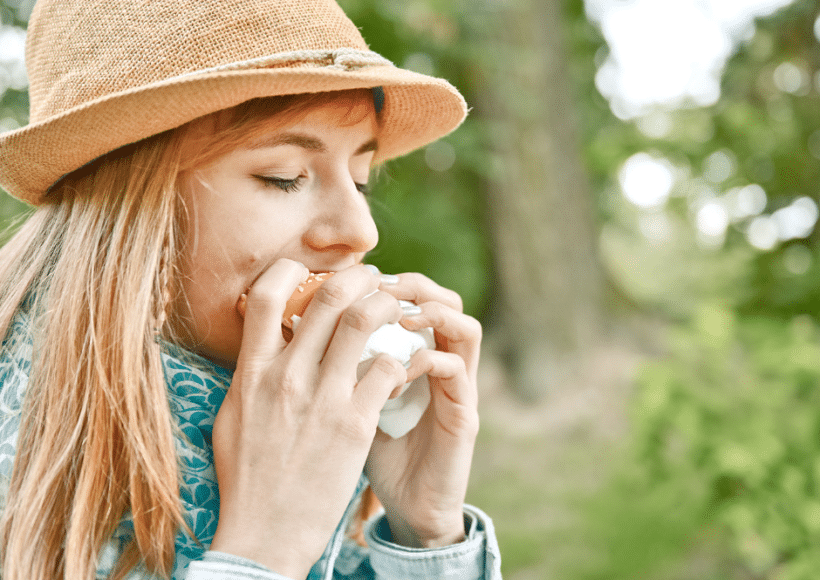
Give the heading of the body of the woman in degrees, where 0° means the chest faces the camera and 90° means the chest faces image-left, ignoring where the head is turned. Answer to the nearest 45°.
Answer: approximately 315°

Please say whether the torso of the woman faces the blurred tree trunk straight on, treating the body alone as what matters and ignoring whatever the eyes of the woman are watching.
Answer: no
